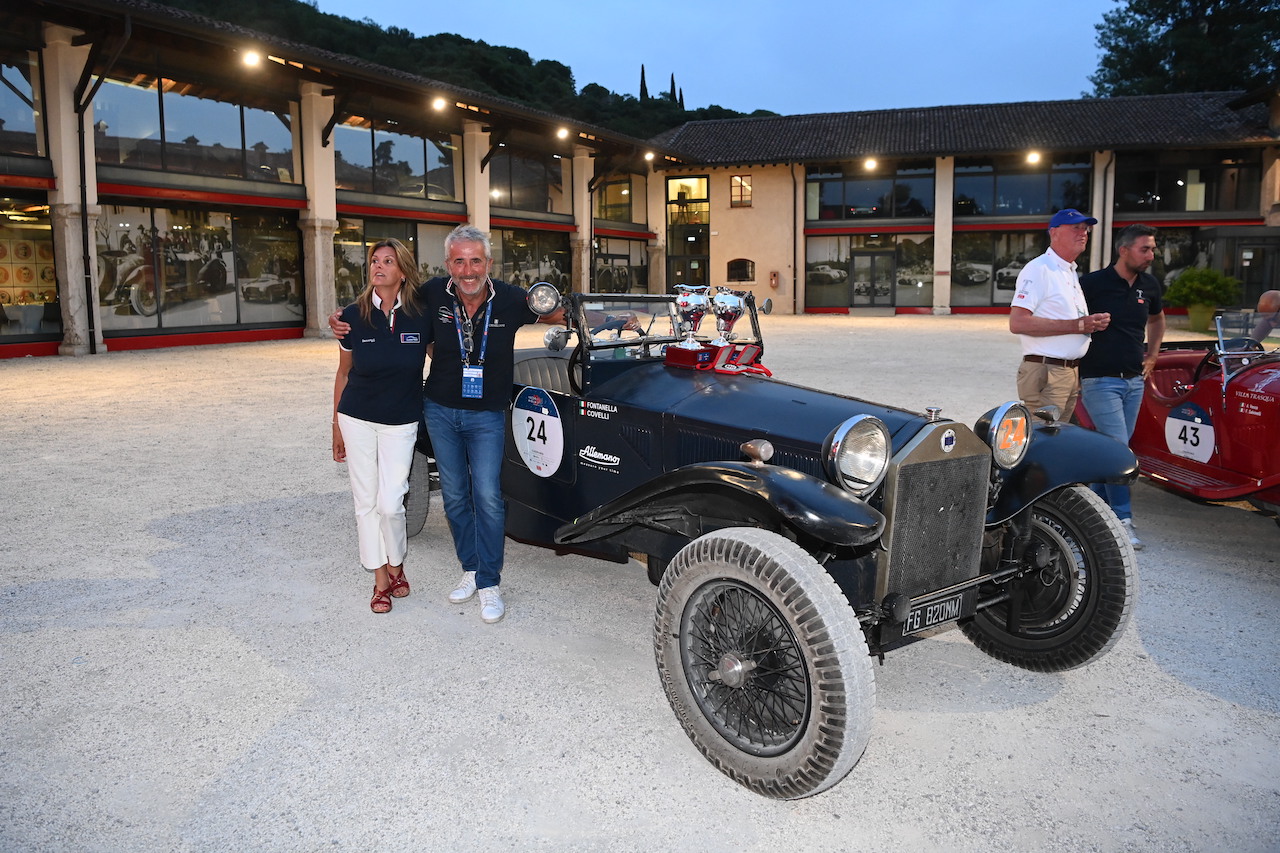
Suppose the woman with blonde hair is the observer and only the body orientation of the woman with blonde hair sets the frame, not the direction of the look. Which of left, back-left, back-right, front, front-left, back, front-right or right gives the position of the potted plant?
back-left

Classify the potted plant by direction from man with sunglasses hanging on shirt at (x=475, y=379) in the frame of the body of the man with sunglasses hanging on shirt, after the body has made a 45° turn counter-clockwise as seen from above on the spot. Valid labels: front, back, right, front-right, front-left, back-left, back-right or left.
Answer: left

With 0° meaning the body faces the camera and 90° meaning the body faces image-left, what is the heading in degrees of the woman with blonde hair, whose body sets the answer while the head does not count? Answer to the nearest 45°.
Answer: approximately 0°

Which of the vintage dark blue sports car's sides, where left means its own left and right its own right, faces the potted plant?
left
